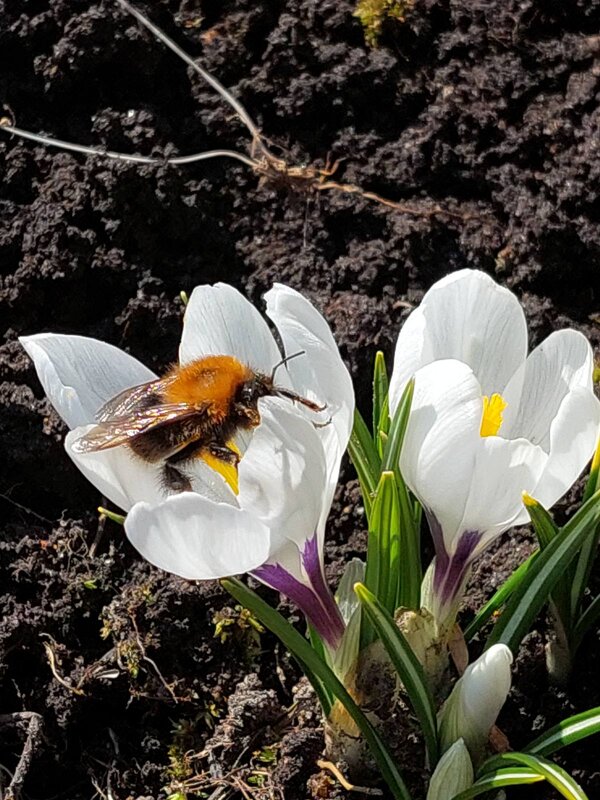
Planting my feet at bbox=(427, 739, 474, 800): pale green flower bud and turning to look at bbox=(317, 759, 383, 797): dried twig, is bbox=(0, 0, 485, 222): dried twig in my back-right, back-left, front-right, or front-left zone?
front-right

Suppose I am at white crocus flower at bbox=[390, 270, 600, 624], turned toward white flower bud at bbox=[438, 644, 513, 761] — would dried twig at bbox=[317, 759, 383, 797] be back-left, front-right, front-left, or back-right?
front-right

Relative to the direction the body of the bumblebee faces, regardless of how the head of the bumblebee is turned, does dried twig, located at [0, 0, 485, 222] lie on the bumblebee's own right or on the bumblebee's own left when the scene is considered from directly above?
on the bumblebee's own left

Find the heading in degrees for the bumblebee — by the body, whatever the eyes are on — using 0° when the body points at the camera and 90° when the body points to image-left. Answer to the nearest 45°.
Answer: approximately 270°

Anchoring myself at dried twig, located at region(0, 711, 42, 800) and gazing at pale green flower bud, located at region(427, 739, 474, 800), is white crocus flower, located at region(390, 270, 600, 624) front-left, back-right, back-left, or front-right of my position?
front-left
